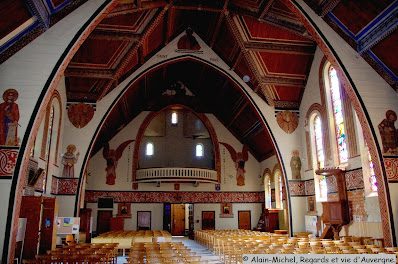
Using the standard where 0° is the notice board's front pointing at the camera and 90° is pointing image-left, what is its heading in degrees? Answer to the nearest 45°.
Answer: approximately 0°

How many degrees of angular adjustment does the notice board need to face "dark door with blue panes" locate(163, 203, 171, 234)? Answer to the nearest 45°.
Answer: approximately 135° to its left
